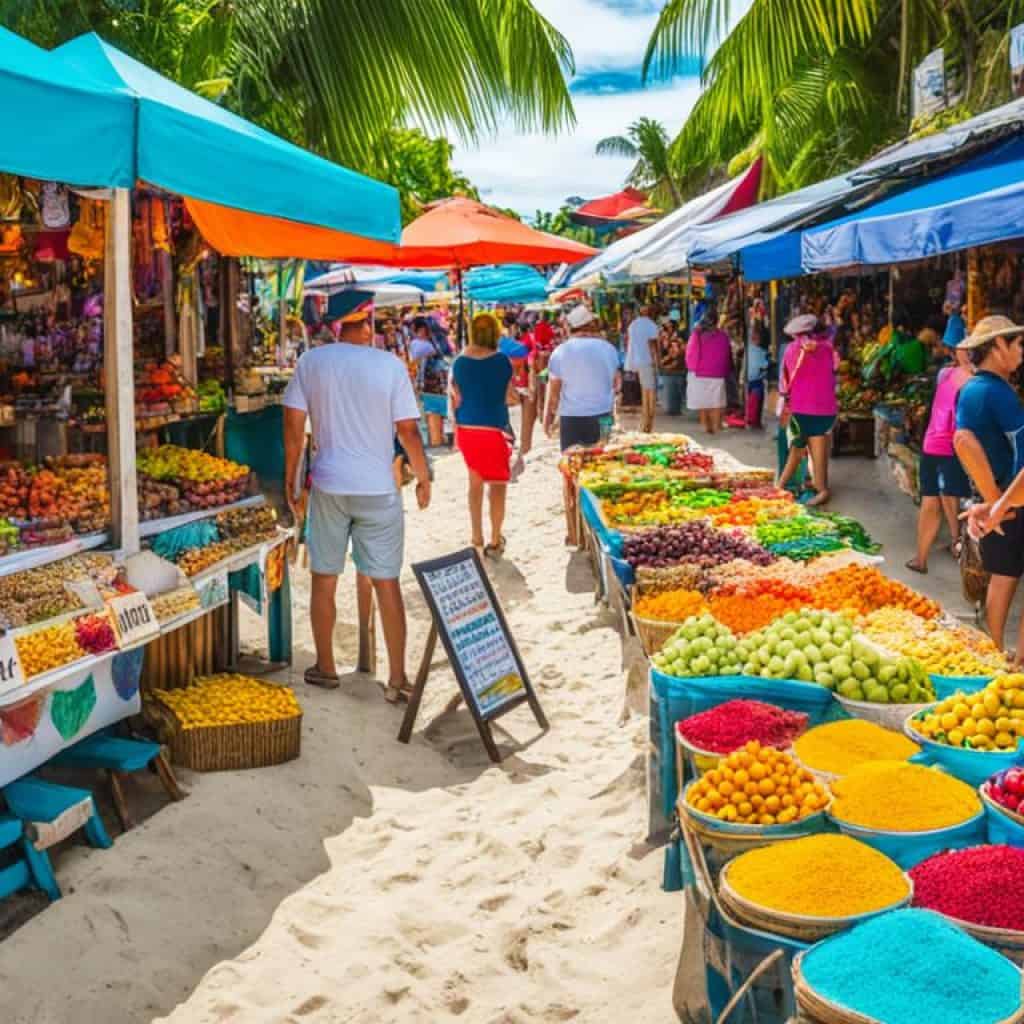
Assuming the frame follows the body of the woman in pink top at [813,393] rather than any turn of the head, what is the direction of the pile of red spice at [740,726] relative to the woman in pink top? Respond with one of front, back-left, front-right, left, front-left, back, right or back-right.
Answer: back-left

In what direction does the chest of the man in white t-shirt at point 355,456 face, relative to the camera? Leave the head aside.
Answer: away from the camera

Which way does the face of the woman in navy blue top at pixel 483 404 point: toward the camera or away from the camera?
away from the camera

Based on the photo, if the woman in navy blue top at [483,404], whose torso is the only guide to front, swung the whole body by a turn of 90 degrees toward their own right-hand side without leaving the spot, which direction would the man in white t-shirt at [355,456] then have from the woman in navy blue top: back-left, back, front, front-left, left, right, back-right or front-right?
right

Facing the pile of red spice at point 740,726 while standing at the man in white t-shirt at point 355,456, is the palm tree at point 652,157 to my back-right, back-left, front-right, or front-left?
back-left

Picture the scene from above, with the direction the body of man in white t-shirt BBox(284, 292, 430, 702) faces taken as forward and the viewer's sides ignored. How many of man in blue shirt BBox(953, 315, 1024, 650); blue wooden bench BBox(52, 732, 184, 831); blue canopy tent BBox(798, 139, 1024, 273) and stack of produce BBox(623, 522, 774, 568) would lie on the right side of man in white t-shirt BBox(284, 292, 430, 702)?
3

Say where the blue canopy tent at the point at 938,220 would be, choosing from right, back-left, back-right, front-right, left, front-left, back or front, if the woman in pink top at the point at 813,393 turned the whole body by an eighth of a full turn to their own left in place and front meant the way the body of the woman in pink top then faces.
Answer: back-right

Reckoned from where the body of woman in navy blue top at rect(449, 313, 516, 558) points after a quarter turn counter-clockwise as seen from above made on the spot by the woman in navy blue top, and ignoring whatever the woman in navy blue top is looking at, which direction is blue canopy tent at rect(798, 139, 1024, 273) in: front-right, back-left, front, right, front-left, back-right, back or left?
back-left

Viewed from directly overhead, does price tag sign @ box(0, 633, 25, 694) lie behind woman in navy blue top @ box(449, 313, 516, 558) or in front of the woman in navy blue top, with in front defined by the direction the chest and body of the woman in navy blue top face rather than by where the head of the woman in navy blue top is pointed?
behind
